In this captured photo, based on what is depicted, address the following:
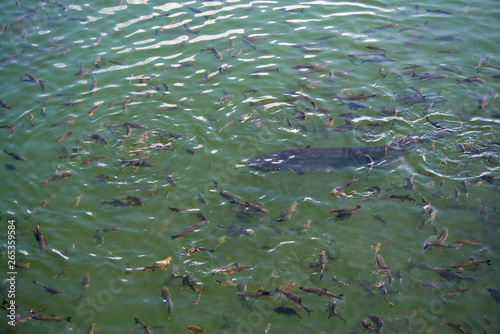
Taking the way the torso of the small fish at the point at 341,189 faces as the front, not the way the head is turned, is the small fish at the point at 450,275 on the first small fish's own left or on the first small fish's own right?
on the first small fish's own left

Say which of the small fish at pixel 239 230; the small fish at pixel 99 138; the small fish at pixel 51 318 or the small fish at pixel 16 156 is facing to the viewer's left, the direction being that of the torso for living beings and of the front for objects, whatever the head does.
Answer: the small fish at pixel 51 318

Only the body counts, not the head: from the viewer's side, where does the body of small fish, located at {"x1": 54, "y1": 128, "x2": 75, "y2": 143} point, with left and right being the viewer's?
facing to the left of the viewer

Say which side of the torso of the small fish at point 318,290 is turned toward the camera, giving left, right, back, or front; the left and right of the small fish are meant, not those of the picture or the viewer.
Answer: left

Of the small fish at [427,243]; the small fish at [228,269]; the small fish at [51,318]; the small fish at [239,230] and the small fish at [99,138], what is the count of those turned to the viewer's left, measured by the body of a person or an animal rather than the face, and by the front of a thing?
2

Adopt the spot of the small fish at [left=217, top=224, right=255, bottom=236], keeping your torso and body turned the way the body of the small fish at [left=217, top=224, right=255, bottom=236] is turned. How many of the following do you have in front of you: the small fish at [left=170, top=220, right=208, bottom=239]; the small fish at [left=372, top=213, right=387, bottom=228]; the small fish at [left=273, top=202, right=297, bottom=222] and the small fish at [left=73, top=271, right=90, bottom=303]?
2

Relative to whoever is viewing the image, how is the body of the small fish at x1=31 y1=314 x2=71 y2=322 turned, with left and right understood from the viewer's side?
facing to the left of the viewer

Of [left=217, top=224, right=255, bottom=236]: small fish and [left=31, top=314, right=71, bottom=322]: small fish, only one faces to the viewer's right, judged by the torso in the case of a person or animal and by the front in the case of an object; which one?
[left=217, top=224, right=255, bottom=236]: small fish
